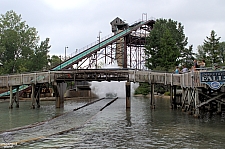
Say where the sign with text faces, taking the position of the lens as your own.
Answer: facing the viewer
